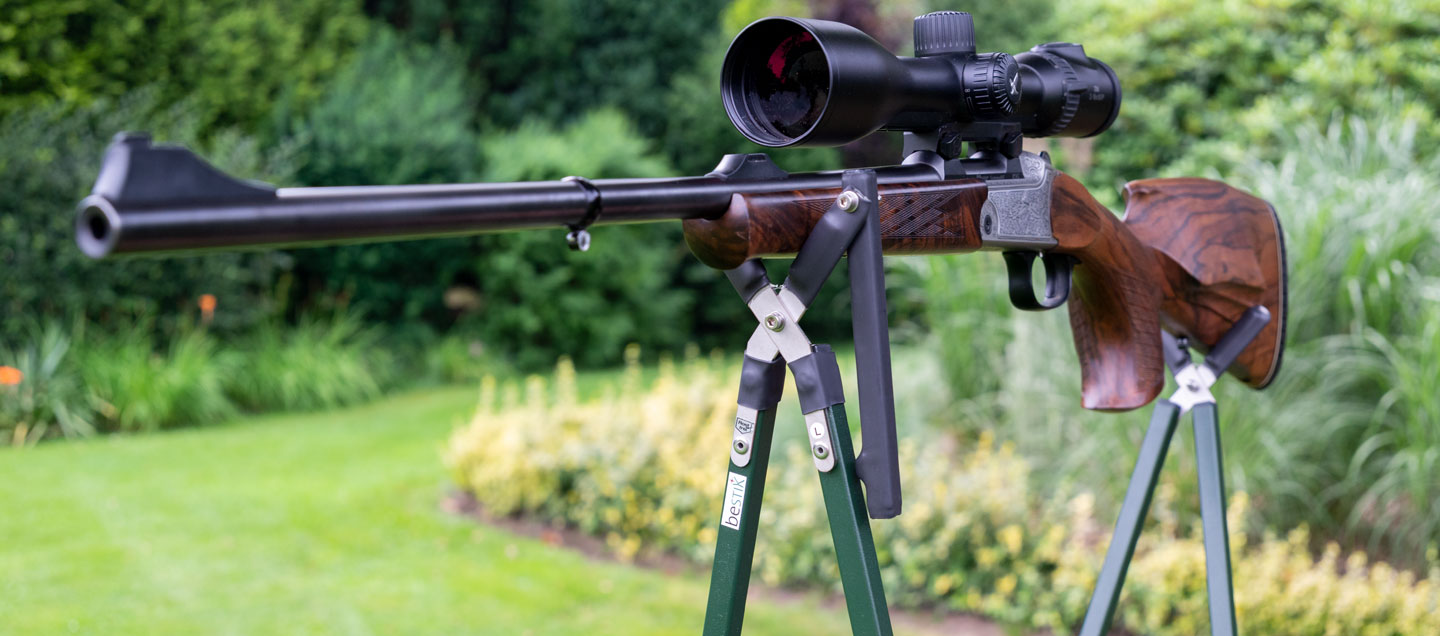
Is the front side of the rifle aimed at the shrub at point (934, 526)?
no

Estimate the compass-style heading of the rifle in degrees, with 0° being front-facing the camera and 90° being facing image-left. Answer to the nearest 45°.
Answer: approximately 45°

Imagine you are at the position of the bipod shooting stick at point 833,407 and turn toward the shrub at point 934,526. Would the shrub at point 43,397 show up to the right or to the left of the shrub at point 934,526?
left

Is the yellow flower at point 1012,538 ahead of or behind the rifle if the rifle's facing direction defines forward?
behind

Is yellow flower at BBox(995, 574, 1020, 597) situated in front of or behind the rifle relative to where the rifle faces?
behind

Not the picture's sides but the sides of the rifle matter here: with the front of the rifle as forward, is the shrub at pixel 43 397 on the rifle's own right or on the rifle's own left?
on the rifle's own right
